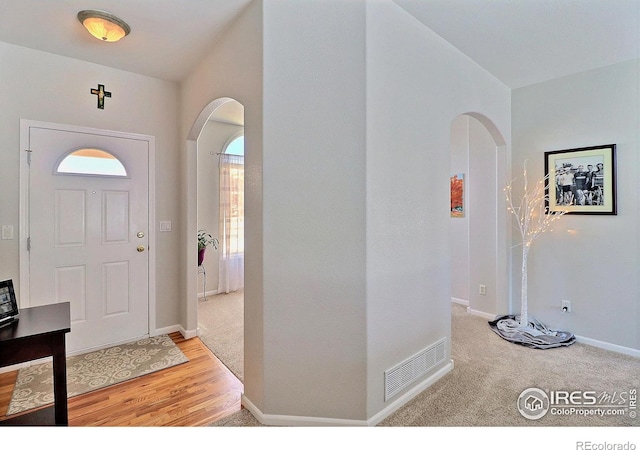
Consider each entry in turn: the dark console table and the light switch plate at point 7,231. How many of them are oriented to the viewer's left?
0

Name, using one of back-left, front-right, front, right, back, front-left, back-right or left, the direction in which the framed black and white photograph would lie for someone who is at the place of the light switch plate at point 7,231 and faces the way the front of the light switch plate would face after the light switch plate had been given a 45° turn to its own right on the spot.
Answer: left

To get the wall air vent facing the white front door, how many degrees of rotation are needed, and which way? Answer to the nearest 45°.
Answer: approximately 135° to its right

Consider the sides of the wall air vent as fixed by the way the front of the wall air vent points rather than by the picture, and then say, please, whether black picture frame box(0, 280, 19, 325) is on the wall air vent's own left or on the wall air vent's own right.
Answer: on the wall air vent's own right

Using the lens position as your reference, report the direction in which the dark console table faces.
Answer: facing the viewer and to the right of the viewer

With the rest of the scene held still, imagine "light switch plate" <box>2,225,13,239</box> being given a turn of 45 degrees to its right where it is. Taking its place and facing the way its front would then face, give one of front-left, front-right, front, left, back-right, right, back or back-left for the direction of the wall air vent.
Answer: left

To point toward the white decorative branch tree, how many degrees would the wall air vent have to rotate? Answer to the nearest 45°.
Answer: approximately 90° to its left

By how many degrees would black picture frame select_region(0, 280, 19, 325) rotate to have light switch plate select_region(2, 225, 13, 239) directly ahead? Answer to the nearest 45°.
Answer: approximately 135° to its left

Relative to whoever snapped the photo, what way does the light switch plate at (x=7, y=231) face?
facing the viewer

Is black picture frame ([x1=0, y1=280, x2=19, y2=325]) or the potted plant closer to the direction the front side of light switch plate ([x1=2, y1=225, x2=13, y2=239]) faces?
the black picture frame

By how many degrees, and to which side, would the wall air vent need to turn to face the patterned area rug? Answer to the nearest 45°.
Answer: approximately 135° to its right
